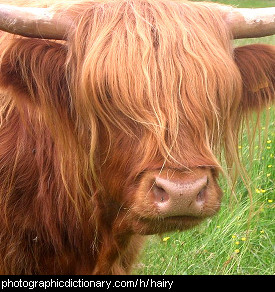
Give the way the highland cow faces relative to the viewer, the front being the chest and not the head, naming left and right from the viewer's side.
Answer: facing the viewer and to the right of the viewer
